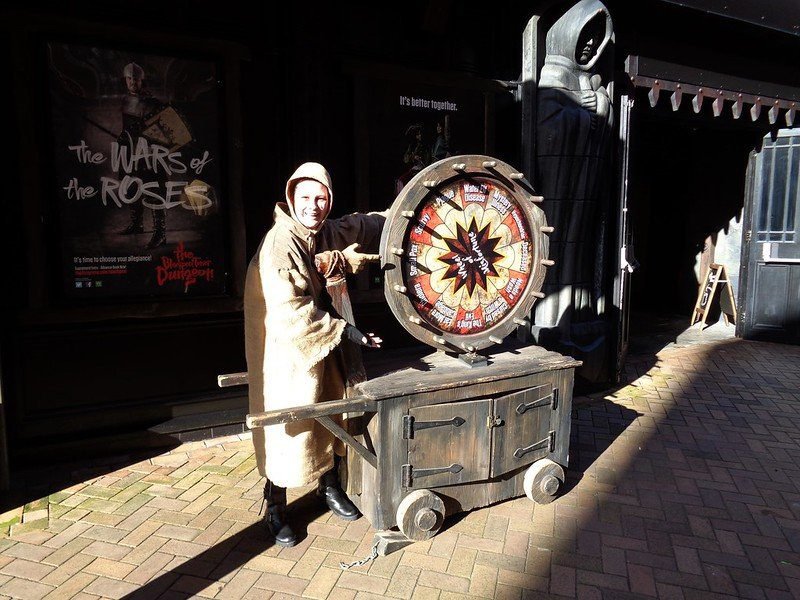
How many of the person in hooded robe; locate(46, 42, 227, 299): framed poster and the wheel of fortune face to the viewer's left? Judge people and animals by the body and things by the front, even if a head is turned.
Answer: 0

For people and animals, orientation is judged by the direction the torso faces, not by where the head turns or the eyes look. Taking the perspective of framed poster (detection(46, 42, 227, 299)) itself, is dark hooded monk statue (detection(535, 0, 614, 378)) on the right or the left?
on its left

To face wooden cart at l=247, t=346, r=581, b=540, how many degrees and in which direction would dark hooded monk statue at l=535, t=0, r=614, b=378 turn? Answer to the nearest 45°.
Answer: approximately 45° to its right

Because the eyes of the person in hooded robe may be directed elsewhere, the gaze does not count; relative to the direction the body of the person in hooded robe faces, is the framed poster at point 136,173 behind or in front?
behind

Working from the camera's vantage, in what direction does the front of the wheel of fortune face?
facing the viewer and to the right of the viewer

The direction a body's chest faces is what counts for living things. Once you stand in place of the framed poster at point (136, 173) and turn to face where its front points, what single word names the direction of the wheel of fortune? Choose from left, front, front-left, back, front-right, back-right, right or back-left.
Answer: front-left

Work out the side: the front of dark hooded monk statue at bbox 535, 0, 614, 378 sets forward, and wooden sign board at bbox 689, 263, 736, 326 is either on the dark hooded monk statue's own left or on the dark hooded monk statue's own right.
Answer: on the dark hooded monk statue's own left

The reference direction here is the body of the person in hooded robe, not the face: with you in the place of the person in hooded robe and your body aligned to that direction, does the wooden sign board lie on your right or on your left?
on your left

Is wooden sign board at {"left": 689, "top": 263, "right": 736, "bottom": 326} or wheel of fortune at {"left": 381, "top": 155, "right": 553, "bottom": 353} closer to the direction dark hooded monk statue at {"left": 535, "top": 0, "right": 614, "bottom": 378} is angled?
the wheel of fortune

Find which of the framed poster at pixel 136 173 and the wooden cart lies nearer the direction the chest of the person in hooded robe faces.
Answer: the wooden cart

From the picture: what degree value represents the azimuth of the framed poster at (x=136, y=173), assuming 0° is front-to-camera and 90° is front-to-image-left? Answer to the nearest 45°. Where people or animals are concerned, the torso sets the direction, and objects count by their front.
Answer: approximately 0°

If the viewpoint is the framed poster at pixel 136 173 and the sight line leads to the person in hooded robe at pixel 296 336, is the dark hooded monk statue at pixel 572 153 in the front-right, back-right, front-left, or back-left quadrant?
front-left

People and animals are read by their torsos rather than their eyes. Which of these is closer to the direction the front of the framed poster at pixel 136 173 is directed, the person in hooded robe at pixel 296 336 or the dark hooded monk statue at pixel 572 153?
the person in hooded robe

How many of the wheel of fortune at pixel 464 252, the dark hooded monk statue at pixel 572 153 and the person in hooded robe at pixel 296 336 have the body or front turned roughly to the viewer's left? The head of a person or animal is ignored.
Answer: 0

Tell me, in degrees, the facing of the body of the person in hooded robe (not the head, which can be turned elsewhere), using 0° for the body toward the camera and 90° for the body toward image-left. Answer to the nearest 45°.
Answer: approximately 315°

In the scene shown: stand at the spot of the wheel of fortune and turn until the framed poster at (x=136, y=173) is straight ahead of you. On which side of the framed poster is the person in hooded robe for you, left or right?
left

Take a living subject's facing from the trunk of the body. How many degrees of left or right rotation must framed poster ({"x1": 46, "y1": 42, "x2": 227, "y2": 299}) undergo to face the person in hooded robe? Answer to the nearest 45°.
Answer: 0° — it already faces them
